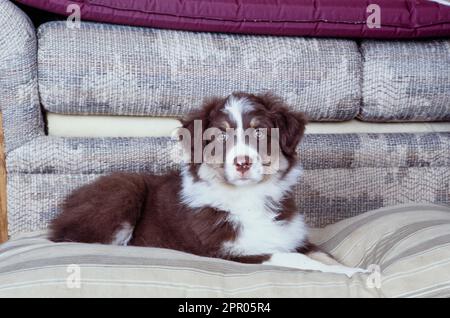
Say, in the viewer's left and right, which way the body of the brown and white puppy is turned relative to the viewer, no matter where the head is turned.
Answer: facing the viewer and to the right of the viewer

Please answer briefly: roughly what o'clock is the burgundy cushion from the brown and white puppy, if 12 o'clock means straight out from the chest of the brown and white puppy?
The burgundy cushion is roughly at 8 o'clock from the brown and white puppy.
